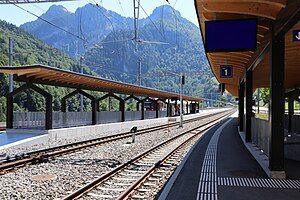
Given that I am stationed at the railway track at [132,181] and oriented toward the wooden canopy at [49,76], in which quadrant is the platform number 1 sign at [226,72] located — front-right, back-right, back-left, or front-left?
front-right

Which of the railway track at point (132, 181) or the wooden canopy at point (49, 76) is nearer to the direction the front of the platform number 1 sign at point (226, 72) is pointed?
the railway track

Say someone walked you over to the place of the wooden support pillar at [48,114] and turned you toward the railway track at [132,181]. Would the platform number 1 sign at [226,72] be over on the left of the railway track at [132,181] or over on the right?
left

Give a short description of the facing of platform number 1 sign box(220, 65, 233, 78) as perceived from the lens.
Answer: facing the viewer

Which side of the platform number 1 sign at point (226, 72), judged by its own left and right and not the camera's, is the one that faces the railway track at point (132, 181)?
front

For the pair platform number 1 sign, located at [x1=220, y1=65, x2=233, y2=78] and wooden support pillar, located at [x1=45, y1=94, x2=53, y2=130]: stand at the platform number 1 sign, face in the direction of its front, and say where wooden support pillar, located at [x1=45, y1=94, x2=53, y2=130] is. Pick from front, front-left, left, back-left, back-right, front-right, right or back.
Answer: right
